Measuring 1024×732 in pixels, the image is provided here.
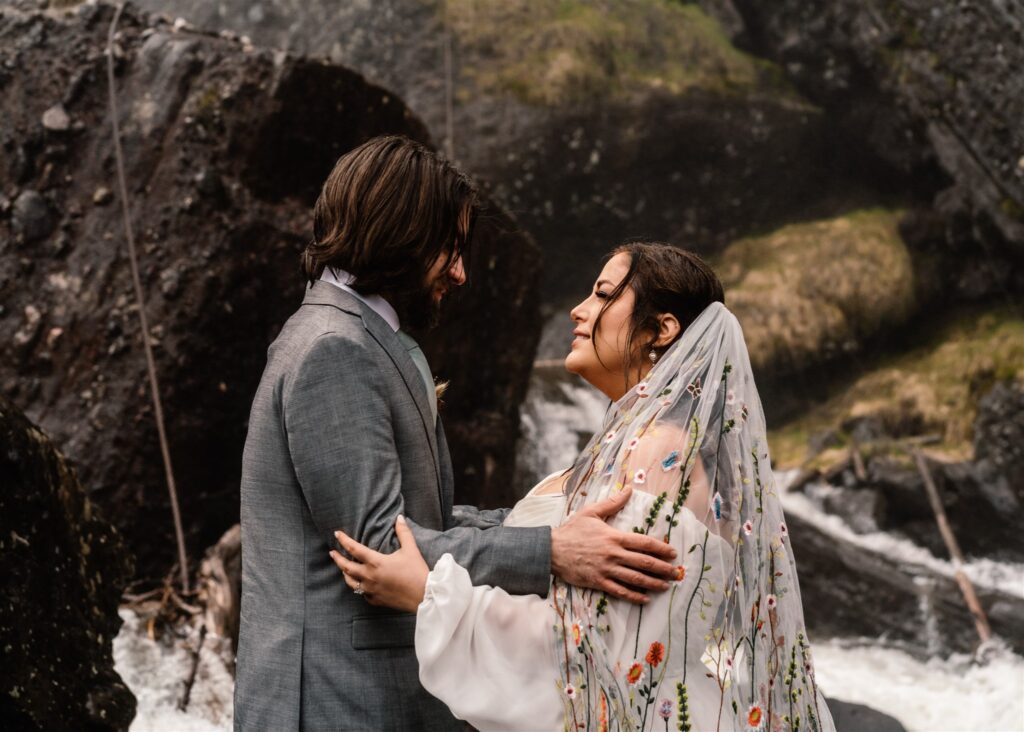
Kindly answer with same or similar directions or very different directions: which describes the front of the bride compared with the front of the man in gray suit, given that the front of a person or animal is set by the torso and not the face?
very different directions

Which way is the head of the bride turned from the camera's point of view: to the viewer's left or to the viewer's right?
to the viewer's left

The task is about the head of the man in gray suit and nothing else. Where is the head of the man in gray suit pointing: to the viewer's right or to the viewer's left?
to the viewer's right

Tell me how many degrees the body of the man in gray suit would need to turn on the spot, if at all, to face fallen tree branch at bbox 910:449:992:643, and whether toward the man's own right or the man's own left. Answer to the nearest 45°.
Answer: approximately 45° to the man's own left

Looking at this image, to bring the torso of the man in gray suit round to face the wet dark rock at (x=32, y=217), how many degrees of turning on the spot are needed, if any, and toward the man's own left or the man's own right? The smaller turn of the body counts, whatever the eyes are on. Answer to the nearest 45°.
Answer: approximately 135° to the man's own left

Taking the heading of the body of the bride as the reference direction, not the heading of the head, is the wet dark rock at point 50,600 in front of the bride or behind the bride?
in front

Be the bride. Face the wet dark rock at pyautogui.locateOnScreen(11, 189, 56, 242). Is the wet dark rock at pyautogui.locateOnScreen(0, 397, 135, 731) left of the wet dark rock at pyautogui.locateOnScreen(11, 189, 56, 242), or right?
left

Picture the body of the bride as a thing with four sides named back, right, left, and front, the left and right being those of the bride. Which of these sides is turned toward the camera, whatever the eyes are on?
left

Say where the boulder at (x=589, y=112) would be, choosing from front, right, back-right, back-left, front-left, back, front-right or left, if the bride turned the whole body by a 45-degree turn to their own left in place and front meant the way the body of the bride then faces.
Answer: back-right

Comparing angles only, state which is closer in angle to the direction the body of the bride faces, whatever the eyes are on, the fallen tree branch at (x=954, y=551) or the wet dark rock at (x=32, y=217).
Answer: the wet dark rock

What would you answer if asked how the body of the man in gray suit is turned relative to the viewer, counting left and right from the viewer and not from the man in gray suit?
facing to the right of the viewer

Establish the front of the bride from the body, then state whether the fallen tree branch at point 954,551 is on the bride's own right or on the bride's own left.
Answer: on the bride's own right
